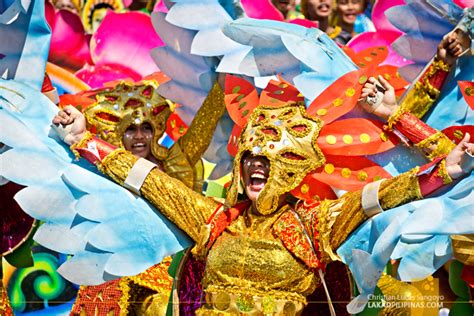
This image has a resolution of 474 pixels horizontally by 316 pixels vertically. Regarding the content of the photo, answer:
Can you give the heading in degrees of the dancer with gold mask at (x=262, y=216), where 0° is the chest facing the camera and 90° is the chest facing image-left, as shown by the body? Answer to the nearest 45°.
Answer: approximately 0°
